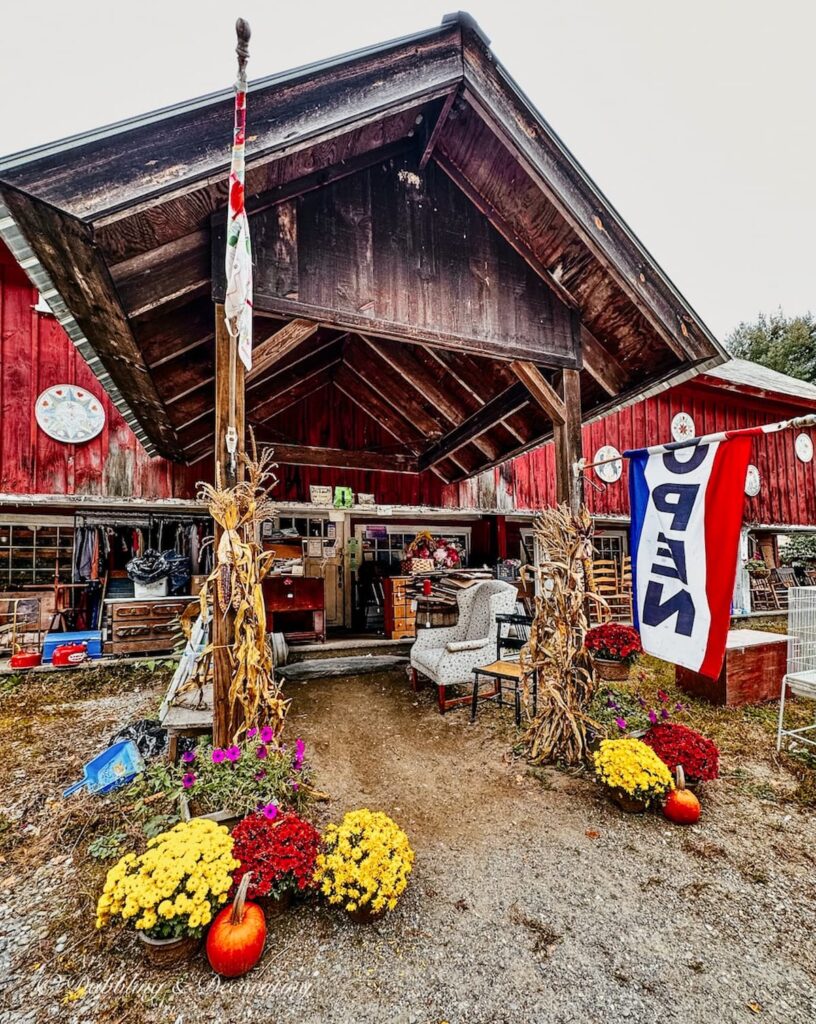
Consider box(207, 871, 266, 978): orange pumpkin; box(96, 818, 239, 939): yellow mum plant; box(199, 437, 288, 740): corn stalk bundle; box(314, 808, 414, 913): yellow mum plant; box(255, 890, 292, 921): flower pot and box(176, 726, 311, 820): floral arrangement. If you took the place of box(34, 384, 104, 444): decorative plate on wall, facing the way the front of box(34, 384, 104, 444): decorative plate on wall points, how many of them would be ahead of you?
6

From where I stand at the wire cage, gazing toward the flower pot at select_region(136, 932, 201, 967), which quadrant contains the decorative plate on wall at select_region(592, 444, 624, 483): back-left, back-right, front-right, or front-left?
back-right

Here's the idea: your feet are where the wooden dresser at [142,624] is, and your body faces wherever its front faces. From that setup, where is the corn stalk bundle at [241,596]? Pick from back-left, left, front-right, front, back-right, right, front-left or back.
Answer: front

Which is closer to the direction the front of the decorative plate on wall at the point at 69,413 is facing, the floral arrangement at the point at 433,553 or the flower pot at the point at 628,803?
the flower pot

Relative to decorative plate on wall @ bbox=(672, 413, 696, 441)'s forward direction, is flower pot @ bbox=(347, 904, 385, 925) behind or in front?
in front

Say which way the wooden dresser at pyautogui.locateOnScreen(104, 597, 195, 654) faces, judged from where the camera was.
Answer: facing the viewer

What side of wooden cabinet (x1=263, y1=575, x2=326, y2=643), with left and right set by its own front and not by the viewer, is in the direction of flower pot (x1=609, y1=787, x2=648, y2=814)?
front

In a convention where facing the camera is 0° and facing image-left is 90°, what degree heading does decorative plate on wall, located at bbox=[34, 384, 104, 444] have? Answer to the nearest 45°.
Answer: approximately 0°

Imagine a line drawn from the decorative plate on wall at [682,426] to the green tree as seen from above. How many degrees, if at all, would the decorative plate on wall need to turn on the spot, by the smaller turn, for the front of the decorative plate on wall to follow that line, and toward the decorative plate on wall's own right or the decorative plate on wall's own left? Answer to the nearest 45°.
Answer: approximately 180°

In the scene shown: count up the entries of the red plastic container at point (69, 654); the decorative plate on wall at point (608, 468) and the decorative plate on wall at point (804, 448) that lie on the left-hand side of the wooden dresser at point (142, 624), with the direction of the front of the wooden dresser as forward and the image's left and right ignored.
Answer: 2

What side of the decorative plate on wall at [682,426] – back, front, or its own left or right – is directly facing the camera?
front

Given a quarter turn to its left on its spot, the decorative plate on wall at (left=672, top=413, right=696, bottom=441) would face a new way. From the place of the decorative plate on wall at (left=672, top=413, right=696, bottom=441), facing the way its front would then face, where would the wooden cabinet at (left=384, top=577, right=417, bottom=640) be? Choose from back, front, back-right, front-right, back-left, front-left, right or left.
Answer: back-right

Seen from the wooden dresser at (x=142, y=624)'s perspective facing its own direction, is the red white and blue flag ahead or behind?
ahead

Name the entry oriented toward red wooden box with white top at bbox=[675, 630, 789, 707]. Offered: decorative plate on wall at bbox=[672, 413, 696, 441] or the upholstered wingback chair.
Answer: the decorative plate on wall

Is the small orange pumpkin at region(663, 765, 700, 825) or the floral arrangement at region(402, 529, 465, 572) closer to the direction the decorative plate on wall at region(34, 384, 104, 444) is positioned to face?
the small orange pumpkin
